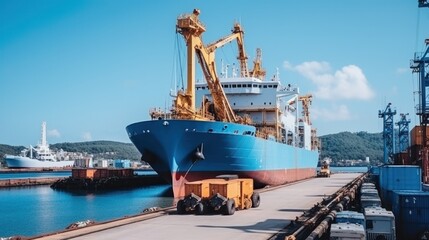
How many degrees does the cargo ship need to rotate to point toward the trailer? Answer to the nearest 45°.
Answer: approximately 45° to its left

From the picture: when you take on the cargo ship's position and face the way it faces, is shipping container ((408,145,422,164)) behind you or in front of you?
behind

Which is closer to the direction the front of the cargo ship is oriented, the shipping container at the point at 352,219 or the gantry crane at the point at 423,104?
the shipping container

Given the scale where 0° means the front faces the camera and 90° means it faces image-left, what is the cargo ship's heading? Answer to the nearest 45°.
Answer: approximately 45°
